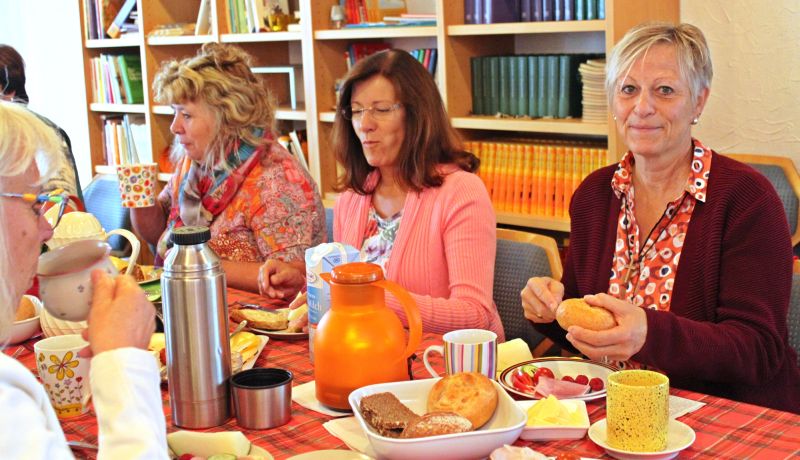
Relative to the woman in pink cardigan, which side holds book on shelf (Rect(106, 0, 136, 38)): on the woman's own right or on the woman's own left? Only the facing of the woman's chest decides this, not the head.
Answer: on the woman's own right

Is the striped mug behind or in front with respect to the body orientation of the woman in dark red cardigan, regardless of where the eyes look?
in front

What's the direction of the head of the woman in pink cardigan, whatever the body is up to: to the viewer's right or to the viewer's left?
to the viewer's left

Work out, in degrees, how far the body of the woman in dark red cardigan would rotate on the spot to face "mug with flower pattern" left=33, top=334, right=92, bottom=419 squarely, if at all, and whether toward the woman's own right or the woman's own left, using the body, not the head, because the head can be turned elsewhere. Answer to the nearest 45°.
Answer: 0° — they already face it

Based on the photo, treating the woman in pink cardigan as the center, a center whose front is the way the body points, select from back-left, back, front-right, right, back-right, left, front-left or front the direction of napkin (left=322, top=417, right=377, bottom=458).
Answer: front-left

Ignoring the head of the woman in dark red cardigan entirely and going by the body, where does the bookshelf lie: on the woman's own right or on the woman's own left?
on the woman's own right

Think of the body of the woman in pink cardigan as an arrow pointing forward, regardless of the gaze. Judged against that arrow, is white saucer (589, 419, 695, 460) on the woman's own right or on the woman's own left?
on the woman's own left

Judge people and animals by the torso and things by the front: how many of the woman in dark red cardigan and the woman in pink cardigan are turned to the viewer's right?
0

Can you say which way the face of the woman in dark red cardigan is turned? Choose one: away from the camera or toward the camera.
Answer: toward the camera

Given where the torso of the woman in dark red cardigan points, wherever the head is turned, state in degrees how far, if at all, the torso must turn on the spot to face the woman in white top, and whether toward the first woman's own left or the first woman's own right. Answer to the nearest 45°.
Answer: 0° — they already face them

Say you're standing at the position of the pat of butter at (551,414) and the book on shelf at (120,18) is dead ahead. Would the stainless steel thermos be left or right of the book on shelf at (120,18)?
left

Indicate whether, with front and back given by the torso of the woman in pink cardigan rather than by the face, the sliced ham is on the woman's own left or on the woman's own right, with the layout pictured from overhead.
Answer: on the woman's own left

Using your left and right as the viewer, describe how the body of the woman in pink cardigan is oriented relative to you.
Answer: facing the viewer and to the left of the viewer

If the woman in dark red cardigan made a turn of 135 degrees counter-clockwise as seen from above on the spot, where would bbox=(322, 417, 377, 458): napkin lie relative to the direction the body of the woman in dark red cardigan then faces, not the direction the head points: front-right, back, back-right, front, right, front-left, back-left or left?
back-right

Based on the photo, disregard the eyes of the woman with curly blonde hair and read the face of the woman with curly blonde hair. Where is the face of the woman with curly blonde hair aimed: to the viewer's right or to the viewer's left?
to the viewer's left

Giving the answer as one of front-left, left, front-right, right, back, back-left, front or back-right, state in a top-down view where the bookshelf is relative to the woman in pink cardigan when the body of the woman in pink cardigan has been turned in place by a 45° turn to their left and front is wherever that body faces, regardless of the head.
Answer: back

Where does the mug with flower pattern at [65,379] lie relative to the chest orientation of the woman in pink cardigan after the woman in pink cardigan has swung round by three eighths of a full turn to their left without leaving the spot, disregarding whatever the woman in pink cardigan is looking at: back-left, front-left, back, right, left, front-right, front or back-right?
back-right
